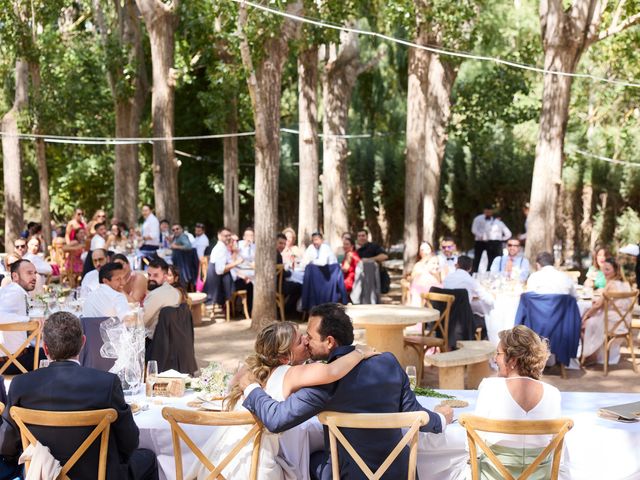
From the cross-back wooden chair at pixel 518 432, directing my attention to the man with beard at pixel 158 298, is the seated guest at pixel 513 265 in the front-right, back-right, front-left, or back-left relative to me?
front-right

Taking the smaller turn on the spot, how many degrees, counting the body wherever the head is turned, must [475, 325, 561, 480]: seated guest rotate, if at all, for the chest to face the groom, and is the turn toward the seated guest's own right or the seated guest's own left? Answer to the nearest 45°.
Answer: approximately 90° to the seated guest's own left

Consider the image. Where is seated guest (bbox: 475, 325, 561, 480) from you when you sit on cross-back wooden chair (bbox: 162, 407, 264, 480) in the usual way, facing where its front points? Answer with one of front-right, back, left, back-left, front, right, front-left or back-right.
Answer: right

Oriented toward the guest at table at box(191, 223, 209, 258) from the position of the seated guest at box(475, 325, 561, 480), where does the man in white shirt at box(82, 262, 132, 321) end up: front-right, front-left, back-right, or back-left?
front-left

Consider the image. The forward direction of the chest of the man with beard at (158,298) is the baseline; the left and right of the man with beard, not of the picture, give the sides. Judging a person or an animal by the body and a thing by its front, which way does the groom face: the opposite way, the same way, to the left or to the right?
to the right

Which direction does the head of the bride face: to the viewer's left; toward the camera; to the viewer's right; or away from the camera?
to the viewer's right

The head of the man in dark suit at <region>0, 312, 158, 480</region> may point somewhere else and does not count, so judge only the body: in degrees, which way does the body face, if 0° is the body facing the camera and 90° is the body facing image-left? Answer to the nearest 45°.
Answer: approximately 180°

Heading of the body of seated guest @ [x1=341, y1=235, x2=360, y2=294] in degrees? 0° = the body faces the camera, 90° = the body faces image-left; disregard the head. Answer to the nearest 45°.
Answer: approximately 45°

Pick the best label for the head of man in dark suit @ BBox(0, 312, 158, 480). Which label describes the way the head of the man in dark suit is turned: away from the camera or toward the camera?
away from the camera

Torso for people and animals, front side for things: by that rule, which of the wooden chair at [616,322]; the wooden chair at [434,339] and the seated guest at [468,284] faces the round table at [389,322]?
the wooden chair at [434,339]

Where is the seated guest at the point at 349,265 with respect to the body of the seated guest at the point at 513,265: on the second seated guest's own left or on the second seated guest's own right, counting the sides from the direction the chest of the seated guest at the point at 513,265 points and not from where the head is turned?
on the second seated guest's own right

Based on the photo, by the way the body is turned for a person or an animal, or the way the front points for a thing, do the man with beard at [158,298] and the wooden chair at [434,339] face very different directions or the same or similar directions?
same or similar directions

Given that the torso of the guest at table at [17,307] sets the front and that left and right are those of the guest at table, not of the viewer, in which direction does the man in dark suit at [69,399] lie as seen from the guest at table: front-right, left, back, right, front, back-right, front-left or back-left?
right

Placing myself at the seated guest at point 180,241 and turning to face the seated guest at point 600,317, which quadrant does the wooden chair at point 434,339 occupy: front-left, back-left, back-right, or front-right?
front-right
